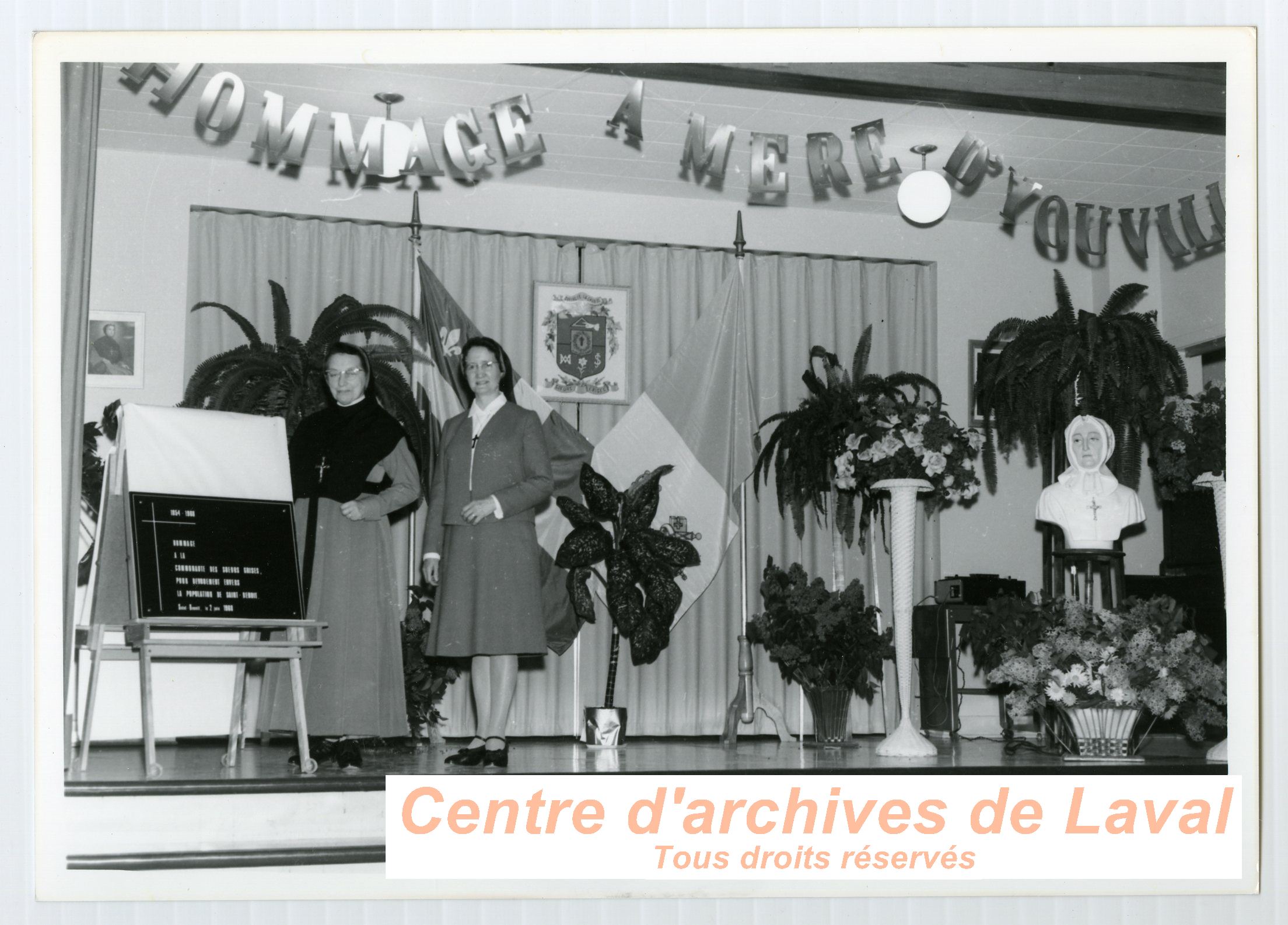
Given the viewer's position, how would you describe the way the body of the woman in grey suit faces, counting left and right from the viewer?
facing the viewer and to the left of the viewer

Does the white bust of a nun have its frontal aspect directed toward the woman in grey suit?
no

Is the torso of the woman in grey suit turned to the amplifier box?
no

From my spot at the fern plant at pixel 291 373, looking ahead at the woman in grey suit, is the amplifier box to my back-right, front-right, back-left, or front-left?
front-left

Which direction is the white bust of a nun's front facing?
toward the camera

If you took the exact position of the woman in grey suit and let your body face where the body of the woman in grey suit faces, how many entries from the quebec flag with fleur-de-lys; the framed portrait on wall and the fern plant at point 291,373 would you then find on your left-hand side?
0

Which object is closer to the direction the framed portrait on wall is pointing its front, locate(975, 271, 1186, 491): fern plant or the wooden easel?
the wooden easel

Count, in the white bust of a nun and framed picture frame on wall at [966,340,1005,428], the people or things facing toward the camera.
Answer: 2

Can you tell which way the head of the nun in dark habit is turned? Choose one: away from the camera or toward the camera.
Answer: toward the camera

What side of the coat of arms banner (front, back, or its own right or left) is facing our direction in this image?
front

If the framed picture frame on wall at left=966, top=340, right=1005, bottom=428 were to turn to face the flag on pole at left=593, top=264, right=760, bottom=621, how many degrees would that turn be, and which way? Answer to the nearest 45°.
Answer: approximately 45° to its right

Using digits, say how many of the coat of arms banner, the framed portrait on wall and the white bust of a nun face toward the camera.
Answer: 3

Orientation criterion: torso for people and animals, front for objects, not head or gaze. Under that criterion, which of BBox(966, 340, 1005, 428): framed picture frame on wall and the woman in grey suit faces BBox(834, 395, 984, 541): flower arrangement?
the framed picture frame on wall

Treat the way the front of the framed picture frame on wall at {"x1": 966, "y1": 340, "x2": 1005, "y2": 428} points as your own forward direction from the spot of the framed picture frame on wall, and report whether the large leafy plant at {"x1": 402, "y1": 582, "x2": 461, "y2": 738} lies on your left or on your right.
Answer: on your right

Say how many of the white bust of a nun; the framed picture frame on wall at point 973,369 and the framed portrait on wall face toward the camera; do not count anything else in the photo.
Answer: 3
